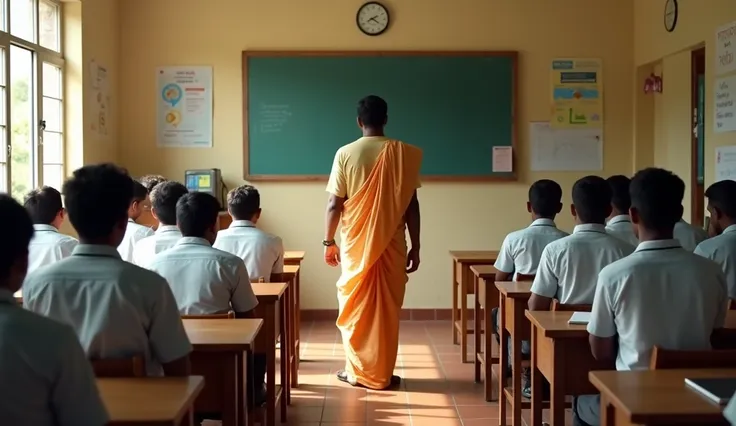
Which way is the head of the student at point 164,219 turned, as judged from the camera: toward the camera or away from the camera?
away from the camera

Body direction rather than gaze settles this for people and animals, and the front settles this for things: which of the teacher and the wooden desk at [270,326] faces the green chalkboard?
the teacher

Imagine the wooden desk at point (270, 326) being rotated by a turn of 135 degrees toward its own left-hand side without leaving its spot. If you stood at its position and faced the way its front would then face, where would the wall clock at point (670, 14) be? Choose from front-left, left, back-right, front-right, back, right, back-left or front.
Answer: front

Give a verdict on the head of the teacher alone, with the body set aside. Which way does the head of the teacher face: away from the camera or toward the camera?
away from the camera

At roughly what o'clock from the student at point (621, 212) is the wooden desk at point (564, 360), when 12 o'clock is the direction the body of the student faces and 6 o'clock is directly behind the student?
The wooden desk is roughly at 6 o'clock from the student.

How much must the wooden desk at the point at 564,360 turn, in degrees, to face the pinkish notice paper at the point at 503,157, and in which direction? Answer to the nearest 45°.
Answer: approximately 180°

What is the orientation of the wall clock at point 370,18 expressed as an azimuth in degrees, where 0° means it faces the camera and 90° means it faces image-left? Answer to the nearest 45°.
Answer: approximately 0°

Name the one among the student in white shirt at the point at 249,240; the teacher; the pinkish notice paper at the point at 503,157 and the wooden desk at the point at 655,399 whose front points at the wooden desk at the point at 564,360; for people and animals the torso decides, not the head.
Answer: the pinkish notice paper
